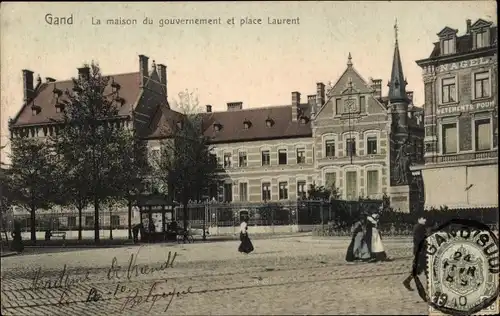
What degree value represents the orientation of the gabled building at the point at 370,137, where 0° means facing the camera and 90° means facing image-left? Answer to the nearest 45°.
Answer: approximately 0°

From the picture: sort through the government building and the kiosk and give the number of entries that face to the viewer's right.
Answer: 0
